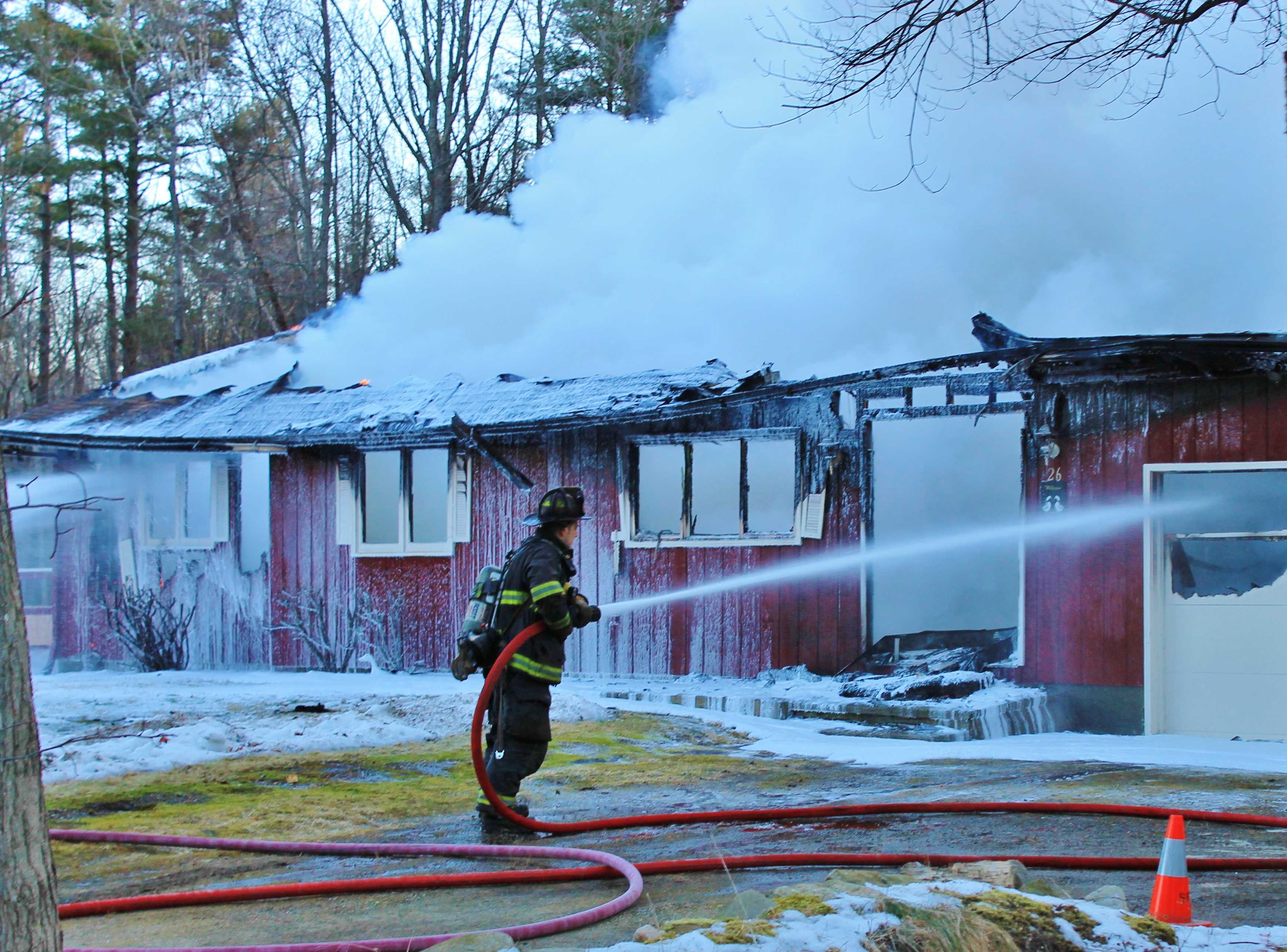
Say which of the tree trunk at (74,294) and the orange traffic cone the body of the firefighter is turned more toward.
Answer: the orange traffic cone

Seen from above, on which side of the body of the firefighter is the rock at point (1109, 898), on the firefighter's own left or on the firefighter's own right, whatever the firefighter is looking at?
on the firefighter's own right

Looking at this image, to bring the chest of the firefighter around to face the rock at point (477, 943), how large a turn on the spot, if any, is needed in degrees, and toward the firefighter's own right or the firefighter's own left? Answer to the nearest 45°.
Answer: approximately 90° to the firefighter's own right

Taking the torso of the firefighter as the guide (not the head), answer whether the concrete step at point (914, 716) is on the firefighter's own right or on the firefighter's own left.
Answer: on the firefighter's own left

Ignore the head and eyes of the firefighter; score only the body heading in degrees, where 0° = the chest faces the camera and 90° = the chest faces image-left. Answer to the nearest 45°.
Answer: approximately 270°

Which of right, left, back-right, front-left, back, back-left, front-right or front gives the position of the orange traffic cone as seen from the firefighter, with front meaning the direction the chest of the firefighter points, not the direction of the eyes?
front-right

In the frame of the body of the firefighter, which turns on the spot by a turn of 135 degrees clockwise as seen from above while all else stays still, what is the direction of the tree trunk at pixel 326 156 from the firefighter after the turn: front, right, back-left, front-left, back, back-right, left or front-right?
back-right

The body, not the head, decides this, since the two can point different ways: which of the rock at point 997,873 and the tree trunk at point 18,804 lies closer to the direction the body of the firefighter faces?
the rock

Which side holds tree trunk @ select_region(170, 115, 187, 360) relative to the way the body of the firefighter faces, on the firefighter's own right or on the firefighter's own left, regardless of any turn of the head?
on the firefighter's own left
